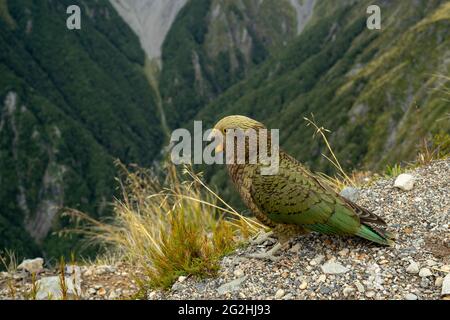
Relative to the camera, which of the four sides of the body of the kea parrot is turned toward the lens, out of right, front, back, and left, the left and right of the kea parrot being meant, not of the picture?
left

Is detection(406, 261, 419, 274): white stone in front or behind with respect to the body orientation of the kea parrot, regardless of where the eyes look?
behind

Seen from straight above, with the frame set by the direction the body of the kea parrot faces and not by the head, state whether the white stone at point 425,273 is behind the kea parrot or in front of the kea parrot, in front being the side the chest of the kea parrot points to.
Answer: behind

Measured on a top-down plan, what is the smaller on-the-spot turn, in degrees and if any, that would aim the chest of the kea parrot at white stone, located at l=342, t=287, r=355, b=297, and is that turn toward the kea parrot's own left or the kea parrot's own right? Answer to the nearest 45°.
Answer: approximately 135° to the kea parrot's own left
